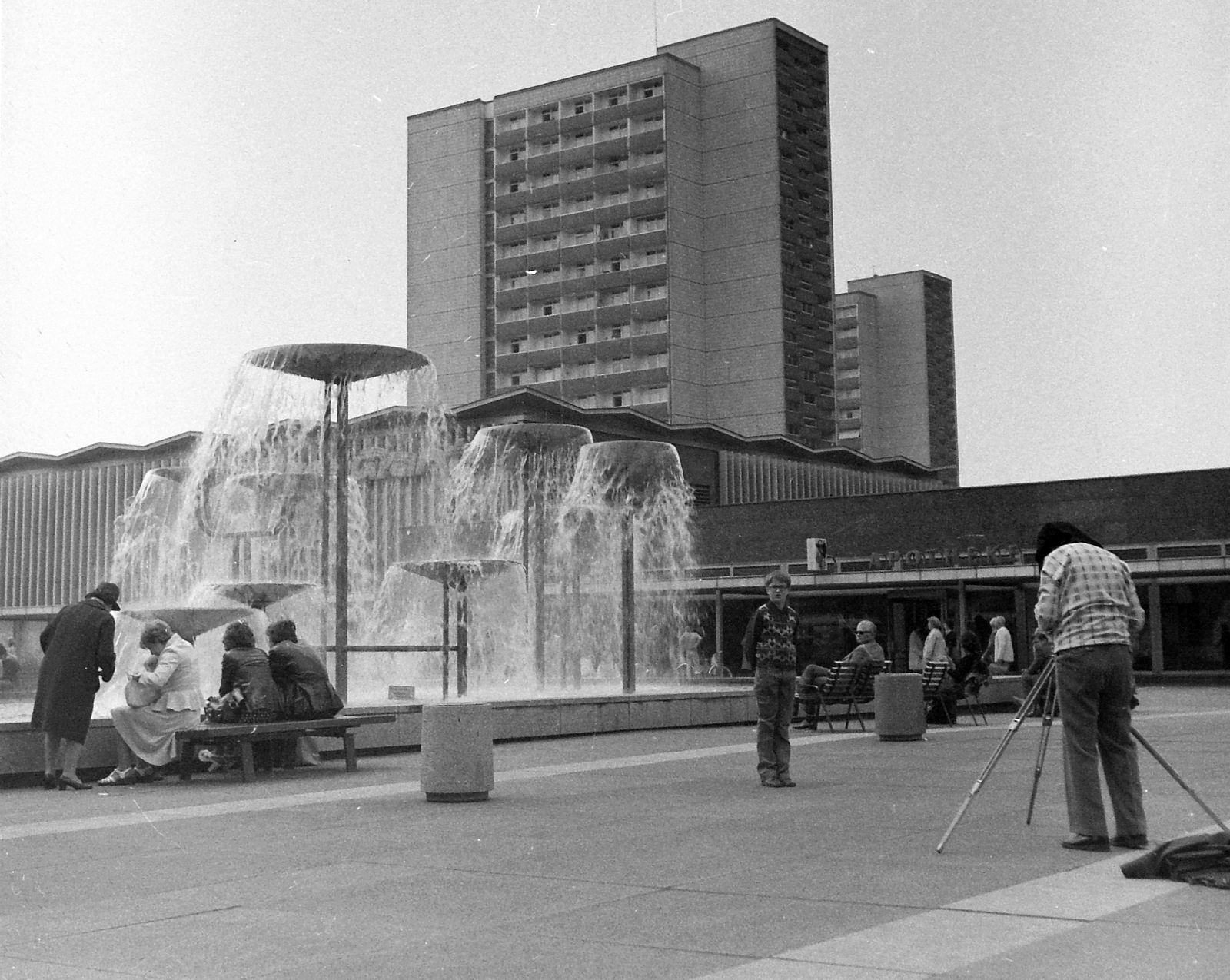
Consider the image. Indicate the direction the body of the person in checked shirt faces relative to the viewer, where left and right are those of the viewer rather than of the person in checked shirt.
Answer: facing away from the viewer and to the left of the viewer

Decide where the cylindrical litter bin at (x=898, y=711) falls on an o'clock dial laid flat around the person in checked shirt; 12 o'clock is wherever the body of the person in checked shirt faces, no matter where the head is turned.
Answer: The cylindrical litter bin is roughly at 1 o'clock from the person in checked shirt.

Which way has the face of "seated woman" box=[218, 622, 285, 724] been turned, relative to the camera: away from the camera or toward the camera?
away from the camera
